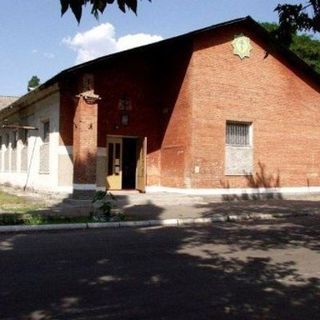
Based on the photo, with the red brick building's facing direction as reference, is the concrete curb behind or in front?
in front

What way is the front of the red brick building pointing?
toward the camera
